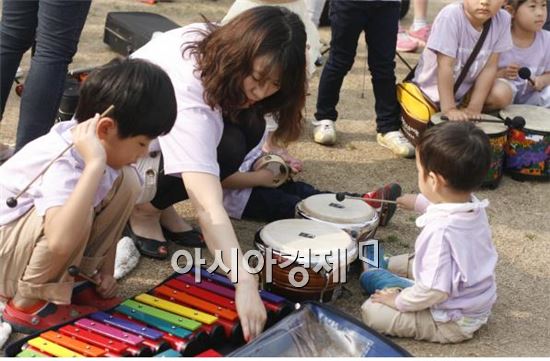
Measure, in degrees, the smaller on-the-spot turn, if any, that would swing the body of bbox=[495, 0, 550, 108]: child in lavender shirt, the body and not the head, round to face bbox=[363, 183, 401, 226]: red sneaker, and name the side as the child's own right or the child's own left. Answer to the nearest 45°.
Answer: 0° — they already face it

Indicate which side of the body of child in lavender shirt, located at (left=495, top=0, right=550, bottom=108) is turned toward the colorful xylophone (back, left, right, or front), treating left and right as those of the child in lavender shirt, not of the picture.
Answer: front

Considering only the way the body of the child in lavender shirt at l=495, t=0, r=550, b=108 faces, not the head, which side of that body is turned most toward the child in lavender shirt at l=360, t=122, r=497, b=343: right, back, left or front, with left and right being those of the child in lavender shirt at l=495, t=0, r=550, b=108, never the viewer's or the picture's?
front

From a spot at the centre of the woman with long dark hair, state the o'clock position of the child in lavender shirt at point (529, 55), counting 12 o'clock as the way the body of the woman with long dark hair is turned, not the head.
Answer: The child in lavender shirt is roughly at 9 o'clock from the woman with long dark hair.

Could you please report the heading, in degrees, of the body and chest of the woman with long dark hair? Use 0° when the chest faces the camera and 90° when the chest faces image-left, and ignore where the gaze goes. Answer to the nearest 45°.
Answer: approximately 315°

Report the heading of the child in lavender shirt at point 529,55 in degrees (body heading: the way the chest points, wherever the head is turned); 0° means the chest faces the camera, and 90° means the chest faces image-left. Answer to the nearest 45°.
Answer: approximately 0°

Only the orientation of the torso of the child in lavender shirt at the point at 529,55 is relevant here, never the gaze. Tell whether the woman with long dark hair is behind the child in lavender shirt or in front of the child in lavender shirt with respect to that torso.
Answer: in front

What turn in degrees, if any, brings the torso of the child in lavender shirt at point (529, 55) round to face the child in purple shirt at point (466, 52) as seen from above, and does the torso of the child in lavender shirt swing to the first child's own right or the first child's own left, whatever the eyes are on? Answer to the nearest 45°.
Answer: approximately 45° to the first child's own right

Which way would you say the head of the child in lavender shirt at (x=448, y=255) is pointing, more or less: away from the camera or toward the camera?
away from the camera

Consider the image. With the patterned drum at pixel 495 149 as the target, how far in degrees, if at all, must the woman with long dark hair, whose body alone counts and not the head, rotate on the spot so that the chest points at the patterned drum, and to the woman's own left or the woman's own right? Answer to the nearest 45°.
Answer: approximately 90° to the woman's own left

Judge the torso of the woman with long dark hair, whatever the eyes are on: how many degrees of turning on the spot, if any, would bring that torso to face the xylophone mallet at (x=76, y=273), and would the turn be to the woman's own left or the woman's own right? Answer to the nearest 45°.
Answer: approximately 90° to the woman's own right

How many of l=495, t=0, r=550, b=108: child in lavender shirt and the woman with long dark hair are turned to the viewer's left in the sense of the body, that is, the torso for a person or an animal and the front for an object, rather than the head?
0

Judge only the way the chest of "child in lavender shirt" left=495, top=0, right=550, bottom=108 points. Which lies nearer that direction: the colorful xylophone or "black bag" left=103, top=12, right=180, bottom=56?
the colorful xylophone
